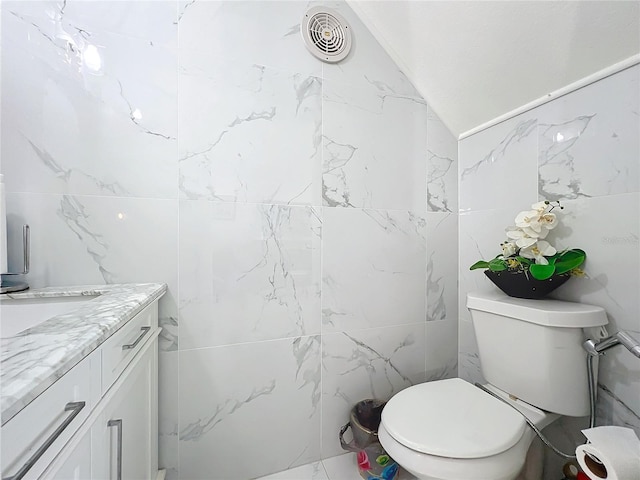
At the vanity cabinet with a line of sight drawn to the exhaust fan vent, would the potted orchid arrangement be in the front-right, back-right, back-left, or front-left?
front-right

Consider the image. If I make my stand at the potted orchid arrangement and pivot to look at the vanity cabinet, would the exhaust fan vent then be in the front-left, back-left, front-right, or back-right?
front-right

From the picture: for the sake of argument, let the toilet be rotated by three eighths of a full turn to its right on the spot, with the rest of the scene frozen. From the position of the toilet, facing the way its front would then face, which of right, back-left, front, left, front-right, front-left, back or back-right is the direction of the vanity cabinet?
back-left

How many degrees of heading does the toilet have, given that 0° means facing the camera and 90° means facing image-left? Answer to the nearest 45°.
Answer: approximately 45°
